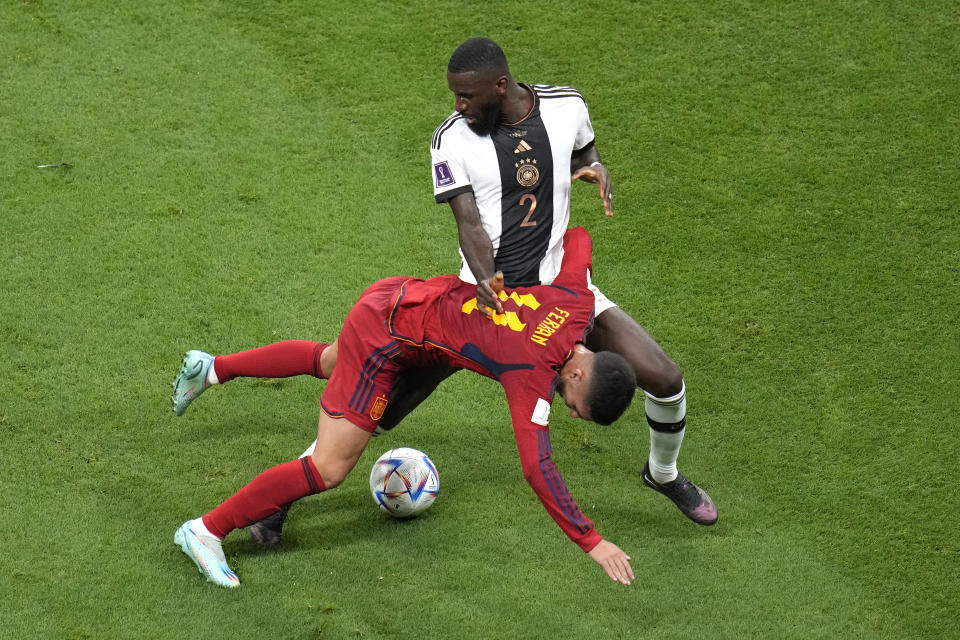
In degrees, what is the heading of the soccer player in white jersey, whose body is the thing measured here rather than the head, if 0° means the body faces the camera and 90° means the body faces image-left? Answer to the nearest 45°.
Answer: approximately 0°

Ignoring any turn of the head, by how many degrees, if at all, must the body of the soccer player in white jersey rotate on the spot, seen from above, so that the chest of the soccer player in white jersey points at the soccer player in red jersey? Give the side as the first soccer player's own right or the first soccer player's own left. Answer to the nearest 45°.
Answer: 0° — they already face them
